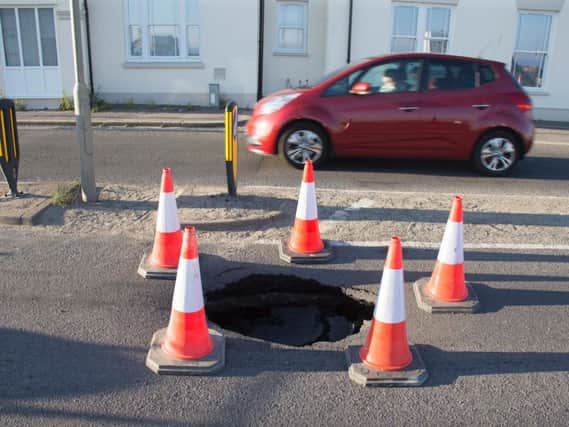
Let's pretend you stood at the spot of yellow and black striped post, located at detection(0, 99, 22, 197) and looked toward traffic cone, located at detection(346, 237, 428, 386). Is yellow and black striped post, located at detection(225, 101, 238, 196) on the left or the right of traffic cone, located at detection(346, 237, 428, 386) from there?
left

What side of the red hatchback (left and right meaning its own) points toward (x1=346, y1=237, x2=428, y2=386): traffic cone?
left

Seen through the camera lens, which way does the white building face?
facing the viewer

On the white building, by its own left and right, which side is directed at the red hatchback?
front

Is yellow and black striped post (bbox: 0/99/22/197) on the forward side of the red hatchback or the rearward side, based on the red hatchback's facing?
on the forward side

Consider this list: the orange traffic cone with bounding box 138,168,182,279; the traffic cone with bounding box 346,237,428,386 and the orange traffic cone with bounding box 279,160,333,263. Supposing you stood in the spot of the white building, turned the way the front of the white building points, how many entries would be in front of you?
3

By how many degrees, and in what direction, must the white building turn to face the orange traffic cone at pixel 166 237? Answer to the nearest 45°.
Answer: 0° — it already faces it

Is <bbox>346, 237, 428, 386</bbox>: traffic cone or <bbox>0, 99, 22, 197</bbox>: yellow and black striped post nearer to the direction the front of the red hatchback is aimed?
the yellow and black striped post

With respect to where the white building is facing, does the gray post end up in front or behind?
in front

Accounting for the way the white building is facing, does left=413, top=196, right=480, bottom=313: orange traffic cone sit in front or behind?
in front

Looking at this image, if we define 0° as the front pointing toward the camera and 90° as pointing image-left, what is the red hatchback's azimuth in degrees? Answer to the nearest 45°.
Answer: approximately 90°

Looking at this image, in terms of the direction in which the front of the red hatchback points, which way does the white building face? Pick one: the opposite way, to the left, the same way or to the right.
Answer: to the left

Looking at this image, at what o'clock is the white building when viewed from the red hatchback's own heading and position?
The white building is roughly at 2 o'clock from the red hatchback.

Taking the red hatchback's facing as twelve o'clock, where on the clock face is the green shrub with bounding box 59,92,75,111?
The green shrub is roughly at 1 o'clock from the red hatchback.

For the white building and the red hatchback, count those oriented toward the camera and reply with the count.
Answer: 1
